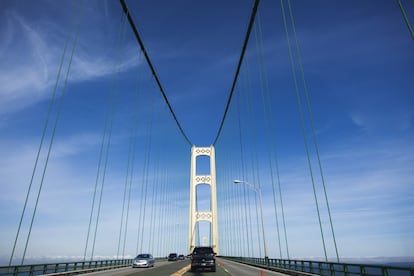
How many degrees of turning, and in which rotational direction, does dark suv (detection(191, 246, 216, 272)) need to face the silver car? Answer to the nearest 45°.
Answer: approximately 45° to its left

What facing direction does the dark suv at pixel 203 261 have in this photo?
away from the camera
